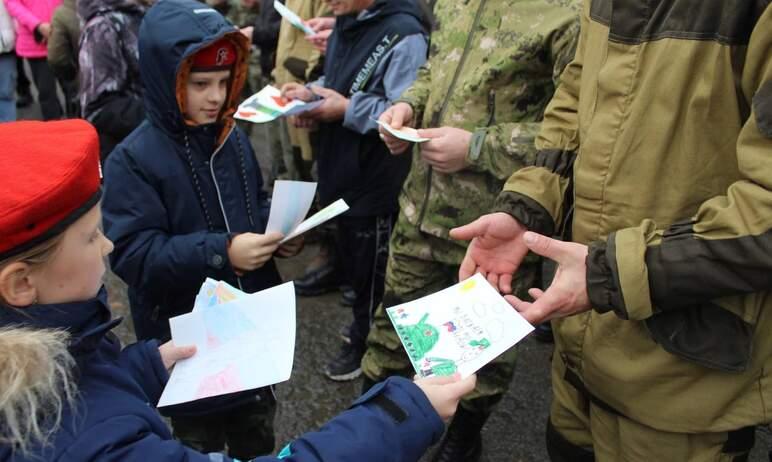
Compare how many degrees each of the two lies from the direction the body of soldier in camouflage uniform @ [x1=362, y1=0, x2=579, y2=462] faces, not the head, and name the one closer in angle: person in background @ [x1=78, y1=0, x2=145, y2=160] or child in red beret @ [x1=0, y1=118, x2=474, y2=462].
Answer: the child in red beret

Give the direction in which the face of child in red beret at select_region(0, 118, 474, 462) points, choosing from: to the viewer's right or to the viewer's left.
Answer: to the viewer's right

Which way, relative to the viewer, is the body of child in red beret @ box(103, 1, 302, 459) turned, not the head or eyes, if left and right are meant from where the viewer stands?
facing the viewer and to the right of the viewer

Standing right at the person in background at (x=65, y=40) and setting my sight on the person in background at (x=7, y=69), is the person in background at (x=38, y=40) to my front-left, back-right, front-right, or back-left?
front-right

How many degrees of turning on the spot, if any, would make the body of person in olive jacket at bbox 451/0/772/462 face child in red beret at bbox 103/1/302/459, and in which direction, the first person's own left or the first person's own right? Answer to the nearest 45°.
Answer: approximately 45° to the first person's own right

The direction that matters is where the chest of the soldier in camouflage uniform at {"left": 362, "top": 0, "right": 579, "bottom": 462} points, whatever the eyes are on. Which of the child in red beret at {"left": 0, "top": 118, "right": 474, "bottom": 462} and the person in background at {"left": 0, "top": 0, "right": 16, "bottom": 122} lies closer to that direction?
the child in red beret

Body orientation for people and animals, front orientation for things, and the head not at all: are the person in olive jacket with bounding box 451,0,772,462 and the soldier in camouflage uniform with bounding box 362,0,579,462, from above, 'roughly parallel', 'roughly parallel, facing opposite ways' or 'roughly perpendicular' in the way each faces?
roughly parallel

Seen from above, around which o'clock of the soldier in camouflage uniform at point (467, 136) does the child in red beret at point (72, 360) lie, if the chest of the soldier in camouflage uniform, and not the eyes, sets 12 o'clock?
The child in red beret is roughly at 11 o'clock from the soldier in camouflage uniform.

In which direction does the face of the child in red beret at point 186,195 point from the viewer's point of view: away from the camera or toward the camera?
toward the camera

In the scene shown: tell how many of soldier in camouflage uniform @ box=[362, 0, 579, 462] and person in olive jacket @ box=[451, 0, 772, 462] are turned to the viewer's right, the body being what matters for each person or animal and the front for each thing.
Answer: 0

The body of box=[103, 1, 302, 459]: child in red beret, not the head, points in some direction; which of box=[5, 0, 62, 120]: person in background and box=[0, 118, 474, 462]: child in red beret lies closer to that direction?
the child in red beret

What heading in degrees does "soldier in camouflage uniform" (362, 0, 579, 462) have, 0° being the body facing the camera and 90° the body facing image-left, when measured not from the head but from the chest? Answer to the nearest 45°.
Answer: approximately 45°
